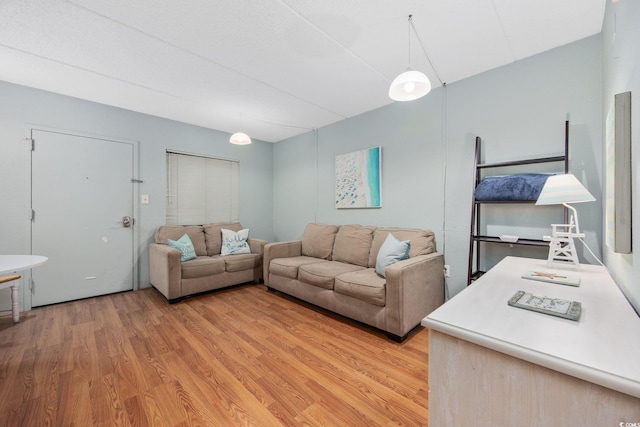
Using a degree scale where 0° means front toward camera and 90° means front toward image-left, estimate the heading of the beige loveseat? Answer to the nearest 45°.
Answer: approximately 315°

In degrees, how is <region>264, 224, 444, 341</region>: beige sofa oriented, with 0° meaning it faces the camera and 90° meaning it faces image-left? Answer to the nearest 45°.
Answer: approximately 45°

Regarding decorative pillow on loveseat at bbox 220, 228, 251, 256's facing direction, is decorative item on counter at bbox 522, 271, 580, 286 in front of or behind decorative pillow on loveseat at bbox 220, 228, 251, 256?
in front

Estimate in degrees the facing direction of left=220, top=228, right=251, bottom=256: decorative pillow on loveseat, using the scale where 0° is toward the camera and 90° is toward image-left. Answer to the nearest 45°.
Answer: approximately 0°

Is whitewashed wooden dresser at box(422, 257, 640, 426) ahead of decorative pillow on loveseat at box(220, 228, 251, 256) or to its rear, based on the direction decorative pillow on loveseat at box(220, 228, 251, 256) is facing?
ahead

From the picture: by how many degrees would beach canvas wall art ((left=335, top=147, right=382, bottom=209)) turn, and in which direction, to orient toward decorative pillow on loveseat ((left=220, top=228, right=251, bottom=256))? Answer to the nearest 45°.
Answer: approximately 45° to its right

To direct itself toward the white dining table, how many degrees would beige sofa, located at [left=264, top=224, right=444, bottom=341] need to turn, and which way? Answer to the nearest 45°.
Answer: approximately 45° to its right
